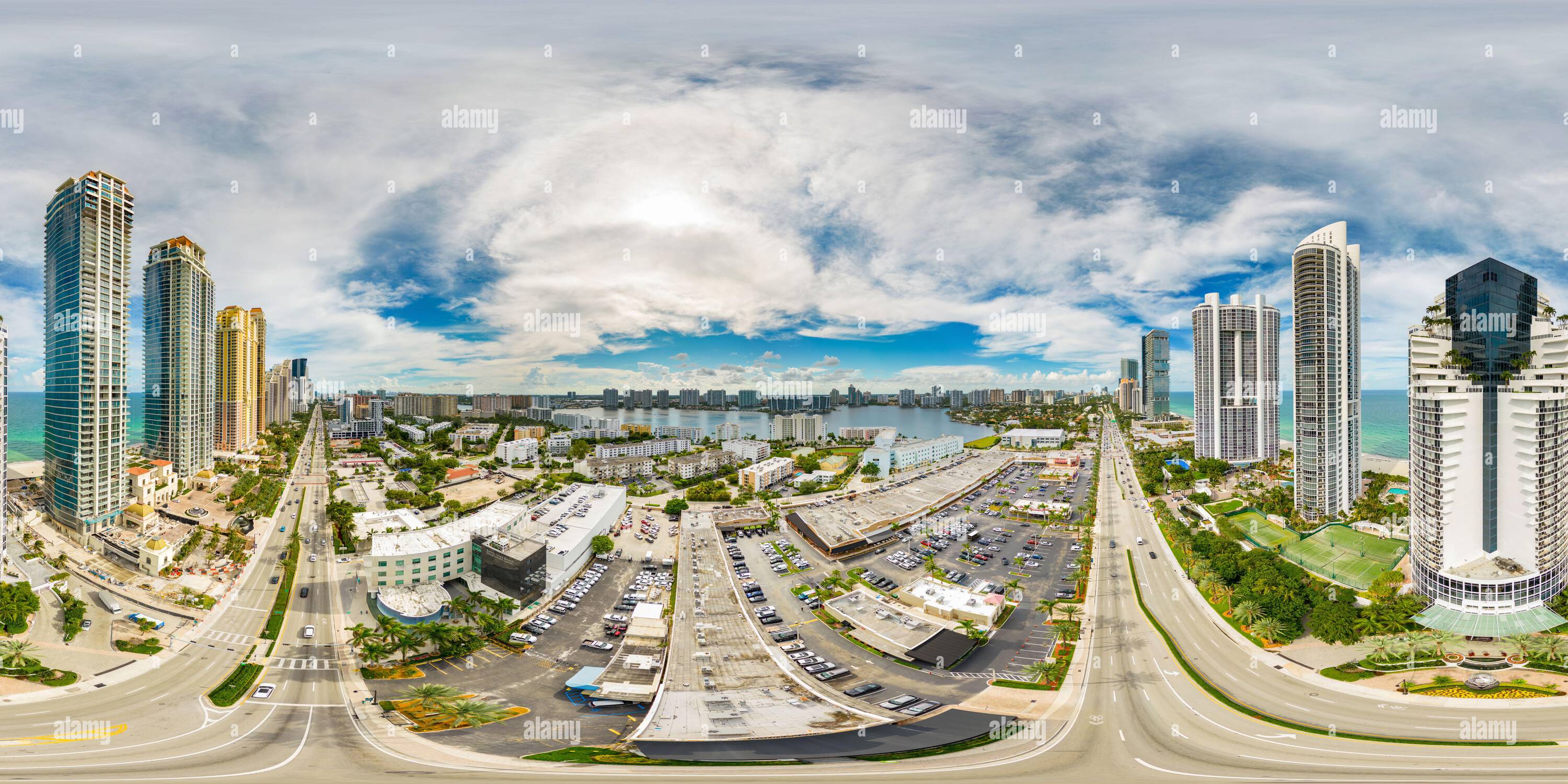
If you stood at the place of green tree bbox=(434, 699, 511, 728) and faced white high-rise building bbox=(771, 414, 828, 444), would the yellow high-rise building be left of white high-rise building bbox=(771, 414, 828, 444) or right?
left

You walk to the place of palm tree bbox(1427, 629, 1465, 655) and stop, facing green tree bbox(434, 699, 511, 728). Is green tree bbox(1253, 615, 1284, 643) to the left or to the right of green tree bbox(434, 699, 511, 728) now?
right

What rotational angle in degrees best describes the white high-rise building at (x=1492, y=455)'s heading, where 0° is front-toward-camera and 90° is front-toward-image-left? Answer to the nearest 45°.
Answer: approximately 0°

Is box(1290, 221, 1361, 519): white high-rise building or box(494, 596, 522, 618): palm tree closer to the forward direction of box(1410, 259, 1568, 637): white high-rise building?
the palm tree

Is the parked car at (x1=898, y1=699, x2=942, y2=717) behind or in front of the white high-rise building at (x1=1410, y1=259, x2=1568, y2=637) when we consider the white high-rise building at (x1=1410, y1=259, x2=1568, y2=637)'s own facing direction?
in front
